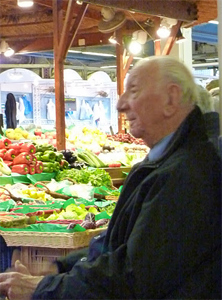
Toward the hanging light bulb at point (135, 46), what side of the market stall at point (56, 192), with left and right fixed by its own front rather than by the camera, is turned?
back

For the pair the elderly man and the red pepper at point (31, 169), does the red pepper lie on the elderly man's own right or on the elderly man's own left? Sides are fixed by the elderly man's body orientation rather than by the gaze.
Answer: on the elderly man's own right

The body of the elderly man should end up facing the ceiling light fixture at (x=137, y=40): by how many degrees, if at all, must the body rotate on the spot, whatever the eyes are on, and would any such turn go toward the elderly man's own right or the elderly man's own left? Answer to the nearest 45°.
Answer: approximately 90° to the elderly man's own right

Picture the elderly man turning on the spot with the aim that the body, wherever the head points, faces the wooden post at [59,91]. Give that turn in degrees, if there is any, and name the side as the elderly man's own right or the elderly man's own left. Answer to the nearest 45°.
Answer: approximately 90° to the elderly man's own right

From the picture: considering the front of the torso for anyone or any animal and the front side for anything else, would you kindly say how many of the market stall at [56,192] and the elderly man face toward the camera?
1

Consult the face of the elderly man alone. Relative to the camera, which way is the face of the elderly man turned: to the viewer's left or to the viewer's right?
to the viewer's left

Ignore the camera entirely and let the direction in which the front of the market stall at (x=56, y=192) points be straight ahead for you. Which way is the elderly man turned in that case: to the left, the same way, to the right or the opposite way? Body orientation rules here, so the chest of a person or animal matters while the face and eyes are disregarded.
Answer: to the right

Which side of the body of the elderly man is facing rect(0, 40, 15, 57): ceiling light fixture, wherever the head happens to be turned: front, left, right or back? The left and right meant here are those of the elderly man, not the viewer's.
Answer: right

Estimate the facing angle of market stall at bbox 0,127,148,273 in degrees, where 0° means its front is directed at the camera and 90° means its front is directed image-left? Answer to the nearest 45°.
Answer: approximately 0°

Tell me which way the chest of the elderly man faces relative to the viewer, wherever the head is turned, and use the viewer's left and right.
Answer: facing to the left of the viewer

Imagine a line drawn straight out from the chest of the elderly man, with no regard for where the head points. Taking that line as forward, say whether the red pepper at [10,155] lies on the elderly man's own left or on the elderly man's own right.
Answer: on the elderly man's own right
